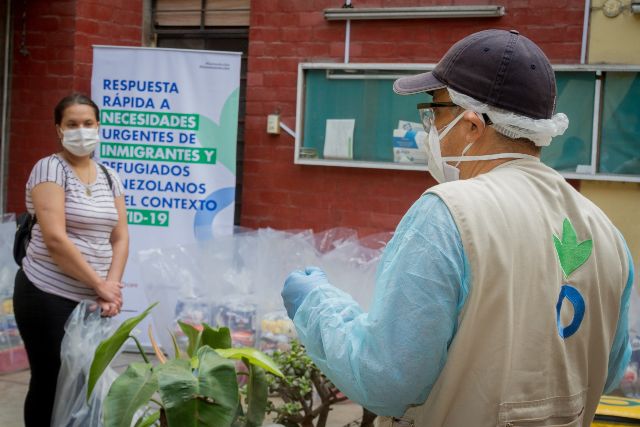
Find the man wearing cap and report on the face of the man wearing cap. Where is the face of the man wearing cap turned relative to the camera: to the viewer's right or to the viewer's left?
to the viewer's left

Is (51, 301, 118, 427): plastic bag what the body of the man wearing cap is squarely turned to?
yes

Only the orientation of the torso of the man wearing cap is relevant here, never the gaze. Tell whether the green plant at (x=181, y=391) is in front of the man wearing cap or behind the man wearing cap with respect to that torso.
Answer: in front

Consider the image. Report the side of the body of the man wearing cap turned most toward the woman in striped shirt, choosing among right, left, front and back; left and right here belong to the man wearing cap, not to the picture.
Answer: front

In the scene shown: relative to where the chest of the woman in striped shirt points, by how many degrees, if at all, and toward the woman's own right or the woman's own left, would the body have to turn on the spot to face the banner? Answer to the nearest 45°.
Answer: approximately 135° to the woman's own left

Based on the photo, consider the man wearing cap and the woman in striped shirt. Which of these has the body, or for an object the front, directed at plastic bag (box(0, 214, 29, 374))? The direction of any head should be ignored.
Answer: the man wearing cap

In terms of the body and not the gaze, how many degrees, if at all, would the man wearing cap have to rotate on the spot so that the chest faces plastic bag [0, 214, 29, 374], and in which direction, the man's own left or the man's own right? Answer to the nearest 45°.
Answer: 0° — they already face it

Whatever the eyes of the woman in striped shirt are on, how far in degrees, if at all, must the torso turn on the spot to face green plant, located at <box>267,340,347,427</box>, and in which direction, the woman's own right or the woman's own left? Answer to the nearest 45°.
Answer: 0° — they already face it

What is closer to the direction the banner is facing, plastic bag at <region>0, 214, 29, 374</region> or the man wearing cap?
the man wearing cap

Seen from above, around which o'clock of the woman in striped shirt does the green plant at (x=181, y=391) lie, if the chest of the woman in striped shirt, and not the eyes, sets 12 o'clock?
The green plant is roughly at 1 o'clock from the woman in striped shirt.

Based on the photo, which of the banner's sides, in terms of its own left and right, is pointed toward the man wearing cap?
front

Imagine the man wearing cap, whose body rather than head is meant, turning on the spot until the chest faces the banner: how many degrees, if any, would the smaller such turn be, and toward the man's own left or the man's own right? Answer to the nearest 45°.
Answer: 0° — they already face it

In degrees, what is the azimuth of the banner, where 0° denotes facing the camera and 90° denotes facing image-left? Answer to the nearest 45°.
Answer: approximately 0°
